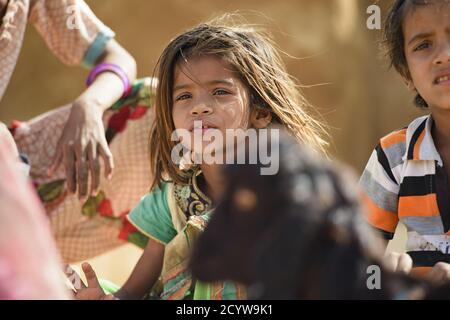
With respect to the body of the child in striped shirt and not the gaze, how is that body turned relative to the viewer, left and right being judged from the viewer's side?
facing the viewer
